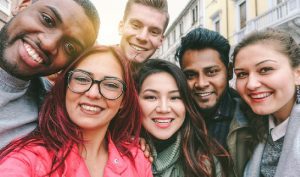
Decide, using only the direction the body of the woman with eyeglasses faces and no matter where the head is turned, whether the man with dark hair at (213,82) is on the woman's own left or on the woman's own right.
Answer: on the woman's own left

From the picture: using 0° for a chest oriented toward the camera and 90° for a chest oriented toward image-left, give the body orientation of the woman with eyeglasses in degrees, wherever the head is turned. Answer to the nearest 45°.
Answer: approximately 0°
